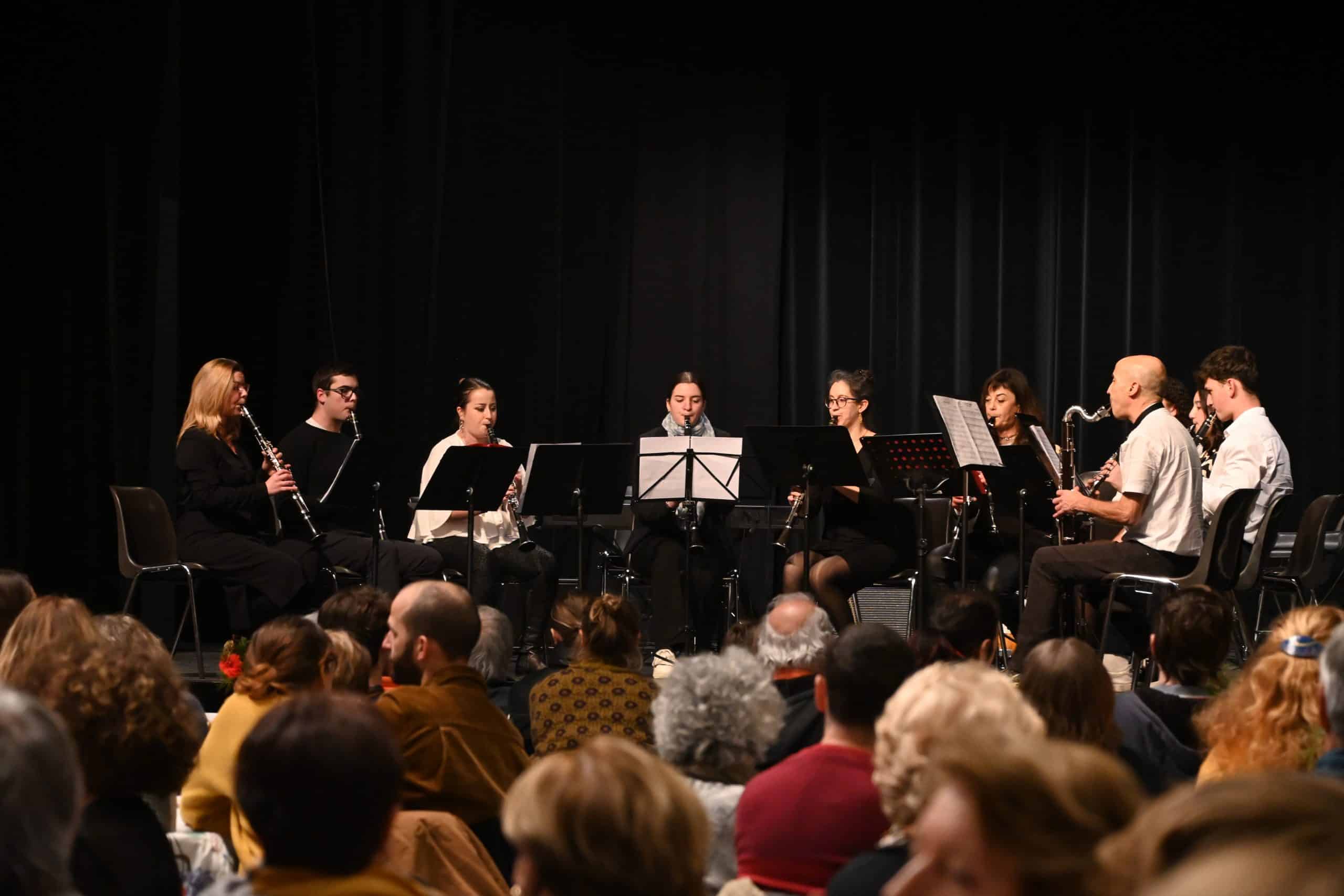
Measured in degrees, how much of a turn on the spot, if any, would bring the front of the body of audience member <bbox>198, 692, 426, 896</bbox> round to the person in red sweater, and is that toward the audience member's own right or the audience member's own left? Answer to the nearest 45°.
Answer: approximately 45° to the audience member's own right

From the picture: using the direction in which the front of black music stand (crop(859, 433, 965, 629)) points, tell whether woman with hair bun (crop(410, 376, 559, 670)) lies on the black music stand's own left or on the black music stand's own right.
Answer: on the black music stand's own left

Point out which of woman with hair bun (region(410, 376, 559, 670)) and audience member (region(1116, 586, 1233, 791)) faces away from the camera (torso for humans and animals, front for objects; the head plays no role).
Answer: the audience member

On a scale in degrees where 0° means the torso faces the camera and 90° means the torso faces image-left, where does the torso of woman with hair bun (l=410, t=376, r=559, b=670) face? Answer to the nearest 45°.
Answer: approximately 315°

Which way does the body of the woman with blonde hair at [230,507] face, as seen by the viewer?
to the viewer's right

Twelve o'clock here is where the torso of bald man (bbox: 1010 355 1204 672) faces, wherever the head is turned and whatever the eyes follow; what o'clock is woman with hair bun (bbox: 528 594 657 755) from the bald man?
The woman with hair bun is roughly at 10 o'clock from the bald man.

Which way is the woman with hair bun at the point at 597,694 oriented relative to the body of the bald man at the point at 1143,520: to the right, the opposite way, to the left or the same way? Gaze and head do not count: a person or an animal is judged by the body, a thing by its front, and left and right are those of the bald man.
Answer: to the right

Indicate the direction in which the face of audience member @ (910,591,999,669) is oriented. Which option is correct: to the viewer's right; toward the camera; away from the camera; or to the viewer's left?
away from the camera

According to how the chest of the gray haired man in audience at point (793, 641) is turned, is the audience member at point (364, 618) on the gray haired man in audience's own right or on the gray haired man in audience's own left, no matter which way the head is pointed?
on the gray haired man in audience's own left

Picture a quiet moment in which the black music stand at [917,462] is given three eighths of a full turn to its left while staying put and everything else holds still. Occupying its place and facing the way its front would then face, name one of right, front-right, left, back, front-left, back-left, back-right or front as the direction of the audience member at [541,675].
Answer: front-left

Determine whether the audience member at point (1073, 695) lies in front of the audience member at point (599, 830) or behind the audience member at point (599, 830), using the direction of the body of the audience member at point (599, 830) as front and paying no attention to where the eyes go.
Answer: in front

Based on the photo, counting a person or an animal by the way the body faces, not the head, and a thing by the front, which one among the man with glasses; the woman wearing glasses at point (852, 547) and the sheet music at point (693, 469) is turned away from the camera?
the sheet music

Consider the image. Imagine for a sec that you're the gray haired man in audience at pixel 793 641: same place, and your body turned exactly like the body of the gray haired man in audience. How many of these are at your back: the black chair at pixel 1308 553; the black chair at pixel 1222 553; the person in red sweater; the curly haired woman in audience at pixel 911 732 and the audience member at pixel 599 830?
3

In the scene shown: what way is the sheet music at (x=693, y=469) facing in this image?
away from the camera

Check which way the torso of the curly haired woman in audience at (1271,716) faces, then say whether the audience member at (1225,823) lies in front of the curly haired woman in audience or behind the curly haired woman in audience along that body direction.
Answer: behind

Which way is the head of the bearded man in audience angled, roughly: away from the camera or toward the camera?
away from the camera

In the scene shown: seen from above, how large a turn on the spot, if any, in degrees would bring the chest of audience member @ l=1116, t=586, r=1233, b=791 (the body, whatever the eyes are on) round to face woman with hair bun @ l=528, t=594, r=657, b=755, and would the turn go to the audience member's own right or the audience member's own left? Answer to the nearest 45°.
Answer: approximately 90° to the audience member's own left

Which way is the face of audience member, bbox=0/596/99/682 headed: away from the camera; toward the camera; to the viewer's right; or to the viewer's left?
away from the camera

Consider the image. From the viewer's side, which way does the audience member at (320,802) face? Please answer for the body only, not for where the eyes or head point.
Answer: away from the camera

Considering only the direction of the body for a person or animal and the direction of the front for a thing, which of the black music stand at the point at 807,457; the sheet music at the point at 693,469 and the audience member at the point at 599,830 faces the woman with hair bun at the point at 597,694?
the audience member
